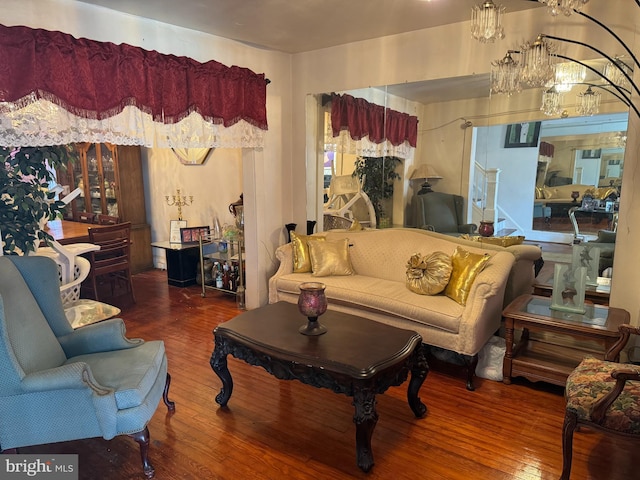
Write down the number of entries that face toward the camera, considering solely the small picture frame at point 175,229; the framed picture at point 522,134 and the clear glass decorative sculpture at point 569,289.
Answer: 3

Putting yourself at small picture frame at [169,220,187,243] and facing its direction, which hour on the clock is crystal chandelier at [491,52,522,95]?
The crystal chandelier is roughly at 11 o'clock from the small picture frame.

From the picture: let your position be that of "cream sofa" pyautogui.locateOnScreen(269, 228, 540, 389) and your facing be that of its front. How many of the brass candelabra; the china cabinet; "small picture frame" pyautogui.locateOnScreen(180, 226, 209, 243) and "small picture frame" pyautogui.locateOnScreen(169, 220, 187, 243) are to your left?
0

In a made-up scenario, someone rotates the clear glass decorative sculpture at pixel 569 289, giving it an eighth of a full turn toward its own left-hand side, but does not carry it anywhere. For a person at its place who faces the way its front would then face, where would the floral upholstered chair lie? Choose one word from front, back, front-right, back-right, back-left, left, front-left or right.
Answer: front-right

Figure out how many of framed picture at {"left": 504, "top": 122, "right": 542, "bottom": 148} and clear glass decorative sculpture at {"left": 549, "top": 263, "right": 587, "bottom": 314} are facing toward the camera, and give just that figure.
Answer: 2

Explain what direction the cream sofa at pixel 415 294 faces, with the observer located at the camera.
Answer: facing the viewer and to the left of the viewer

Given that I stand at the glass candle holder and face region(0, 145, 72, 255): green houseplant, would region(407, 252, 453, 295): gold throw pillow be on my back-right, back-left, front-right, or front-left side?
back-right

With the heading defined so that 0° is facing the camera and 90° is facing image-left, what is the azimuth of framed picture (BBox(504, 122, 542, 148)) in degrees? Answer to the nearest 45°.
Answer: approximately 0°

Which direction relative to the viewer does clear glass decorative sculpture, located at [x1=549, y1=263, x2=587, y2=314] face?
toward the camera

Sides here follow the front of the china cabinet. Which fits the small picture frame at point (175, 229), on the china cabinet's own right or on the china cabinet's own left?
on the china cabinet's own left

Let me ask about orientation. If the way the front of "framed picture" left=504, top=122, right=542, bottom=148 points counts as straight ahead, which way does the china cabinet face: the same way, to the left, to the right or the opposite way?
the same way

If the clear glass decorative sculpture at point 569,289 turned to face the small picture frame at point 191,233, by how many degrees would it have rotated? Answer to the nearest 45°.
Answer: approximately 90° to its right

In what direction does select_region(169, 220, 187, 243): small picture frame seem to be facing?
toward the camera
